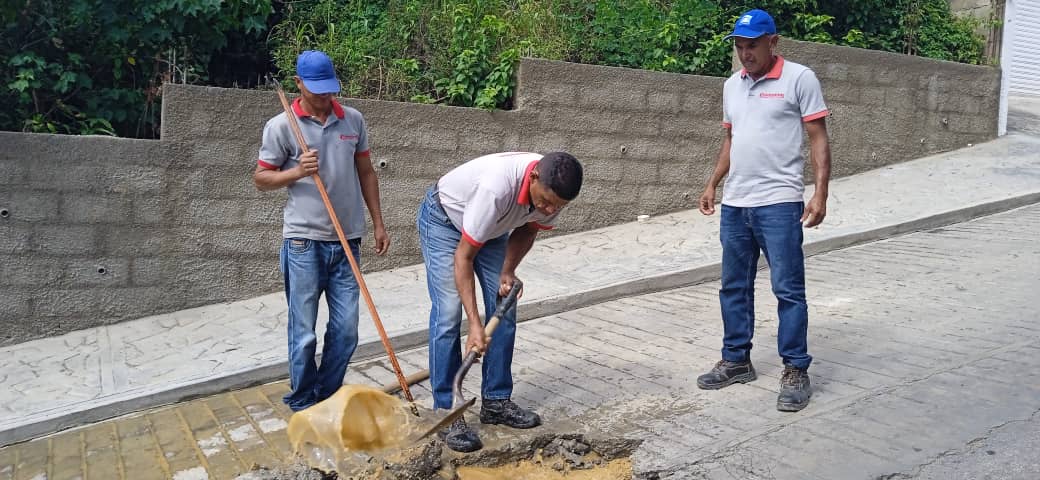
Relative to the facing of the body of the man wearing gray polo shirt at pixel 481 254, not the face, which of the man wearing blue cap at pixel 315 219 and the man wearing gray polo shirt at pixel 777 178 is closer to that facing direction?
the man wearing gray polo shirt

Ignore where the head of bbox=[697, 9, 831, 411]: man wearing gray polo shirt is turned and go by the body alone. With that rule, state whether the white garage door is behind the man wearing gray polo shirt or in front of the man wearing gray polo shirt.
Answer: behind

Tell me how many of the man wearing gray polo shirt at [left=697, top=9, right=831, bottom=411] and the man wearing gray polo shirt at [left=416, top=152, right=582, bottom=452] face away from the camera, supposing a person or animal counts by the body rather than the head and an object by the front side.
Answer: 0

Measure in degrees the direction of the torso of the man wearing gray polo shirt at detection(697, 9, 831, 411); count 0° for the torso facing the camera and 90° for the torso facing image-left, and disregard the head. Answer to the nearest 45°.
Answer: approximately 45°

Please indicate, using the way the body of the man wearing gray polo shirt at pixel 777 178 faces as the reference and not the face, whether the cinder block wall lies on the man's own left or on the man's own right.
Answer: on the man's own right

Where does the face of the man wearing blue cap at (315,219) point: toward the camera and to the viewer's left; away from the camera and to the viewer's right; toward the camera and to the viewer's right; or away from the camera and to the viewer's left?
toward the camera and to the viewer's right

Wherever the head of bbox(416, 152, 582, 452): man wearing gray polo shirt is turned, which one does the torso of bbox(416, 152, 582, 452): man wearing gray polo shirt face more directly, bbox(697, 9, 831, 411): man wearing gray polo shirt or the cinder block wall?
the man wearing gray polo shirt

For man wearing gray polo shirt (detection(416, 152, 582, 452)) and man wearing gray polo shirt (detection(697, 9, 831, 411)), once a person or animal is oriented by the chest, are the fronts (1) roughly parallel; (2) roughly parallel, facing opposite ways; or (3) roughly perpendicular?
roughly perpendicular

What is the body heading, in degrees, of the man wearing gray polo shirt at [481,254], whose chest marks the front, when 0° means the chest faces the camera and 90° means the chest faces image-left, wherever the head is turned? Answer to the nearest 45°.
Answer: approximately 315°
